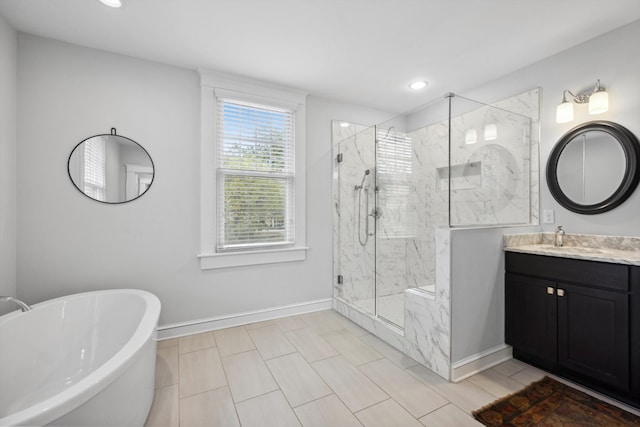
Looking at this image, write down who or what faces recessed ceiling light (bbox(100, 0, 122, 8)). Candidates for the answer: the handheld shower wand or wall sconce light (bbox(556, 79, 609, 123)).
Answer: the wall sconce light

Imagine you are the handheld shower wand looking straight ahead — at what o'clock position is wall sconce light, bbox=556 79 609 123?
The wall sconce light is roughly at 11 o'clock from the handheld shower wand.

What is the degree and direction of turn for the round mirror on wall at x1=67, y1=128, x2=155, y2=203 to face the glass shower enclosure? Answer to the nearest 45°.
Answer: approximately 45° to its left

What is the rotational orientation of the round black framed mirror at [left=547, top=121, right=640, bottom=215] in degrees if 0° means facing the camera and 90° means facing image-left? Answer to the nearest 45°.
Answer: approximately 45°

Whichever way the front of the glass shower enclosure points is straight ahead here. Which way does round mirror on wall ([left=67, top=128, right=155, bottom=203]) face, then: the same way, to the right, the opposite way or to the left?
to the left

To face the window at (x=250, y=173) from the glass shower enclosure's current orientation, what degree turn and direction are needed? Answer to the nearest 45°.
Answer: approximately 45° to its right

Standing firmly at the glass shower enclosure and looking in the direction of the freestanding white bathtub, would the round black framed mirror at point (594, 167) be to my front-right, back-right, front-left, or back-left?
back-left

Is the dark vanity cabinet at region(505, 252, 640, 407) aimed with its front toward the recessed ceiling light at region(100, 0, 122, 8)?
yes

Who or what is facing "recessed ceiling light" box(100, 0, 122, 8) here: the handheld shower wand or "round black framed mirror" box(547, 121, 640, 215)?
the round black framed mirror

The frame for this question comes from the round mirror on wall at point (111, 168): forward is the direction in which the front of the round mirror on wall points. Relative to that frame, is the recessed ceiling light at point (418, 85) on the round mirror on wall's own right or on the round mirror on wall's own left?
on the round mirror on wall's own left

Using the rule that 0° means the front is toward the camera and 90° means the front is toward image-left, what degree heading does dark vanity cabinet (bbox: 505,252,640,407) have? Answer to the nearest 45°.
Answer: approximately 45°

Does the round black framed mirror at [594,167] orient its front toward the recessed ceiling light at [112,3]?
yes
